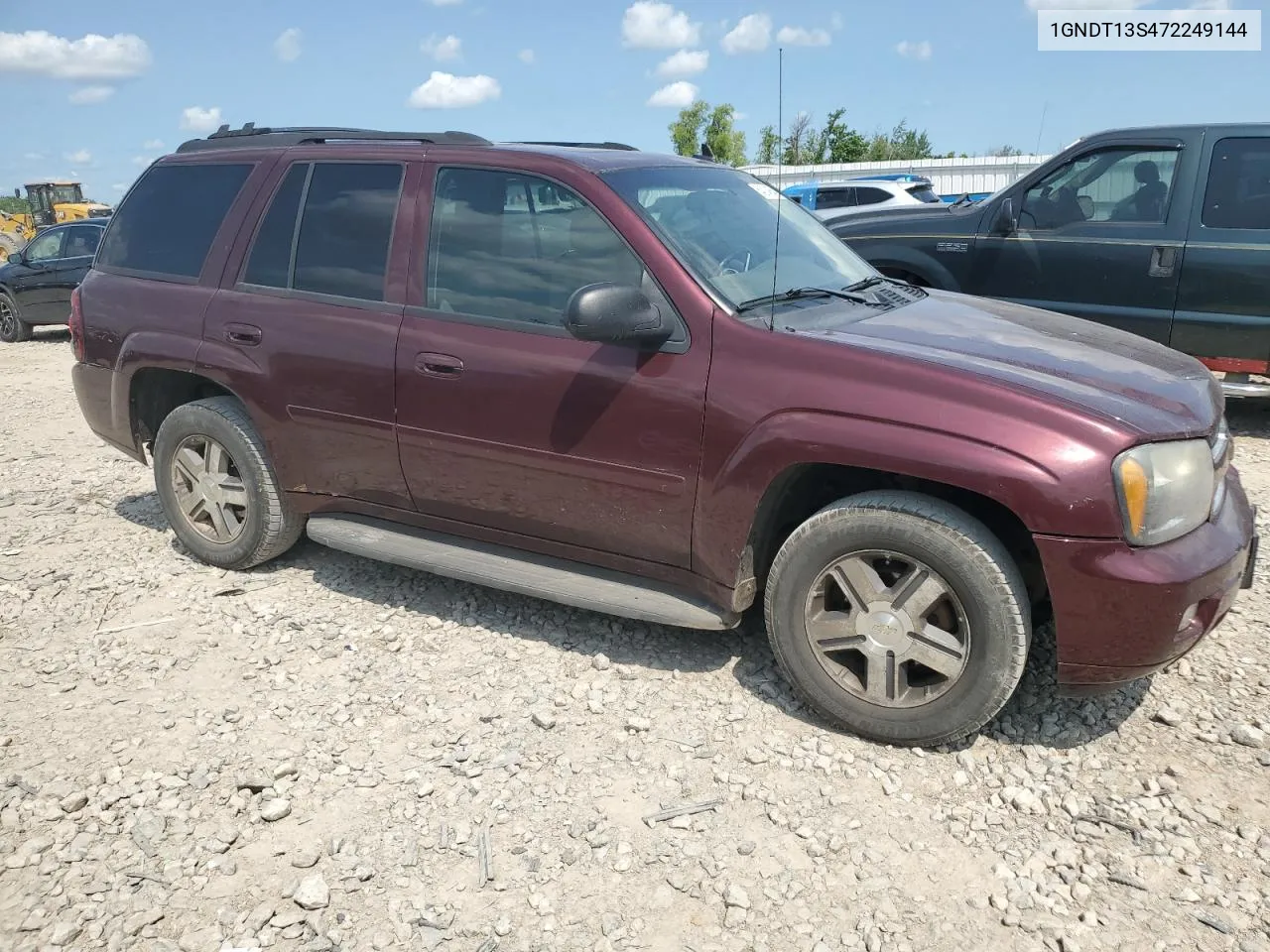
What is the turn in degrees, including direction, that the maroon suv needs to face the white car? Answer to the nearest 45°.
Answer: approximately 135° to its left

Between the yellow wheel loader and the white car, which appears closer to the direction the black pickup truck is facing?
the yellow wheel loader

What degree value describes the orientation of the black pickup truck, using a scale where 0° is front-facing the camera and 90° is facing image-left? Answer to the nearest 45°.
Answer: approximately 90°

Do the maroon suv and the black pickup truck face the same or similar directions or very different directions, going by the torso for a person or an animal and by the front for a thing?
very different directions

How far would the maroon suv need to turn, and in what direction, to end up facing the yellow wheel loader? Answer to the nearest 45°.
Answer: approximately 180°

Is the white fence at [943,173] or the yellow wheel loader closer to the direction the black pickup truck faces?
the yellow wheel loader

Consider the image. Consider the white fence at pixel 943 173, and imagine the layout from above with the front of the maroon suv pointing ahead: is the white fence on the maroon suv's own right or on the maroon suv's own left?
on the maroon suv's own left

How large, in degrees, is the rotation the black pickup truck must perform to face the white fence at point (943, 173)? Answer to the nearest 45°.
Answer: approximately 90° to its right

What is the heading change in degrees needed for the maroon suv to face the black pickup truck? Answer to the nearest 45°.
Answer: approximately 90° to its left

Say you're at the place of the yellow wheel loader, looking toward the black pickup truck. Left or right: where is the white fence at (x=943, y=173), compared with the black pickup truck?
left

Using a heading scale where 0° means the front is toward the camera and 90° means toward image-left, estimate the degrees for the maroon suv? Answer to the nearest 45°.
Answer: approximately 315°

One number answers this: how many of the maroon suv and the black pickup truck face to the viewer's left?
1
